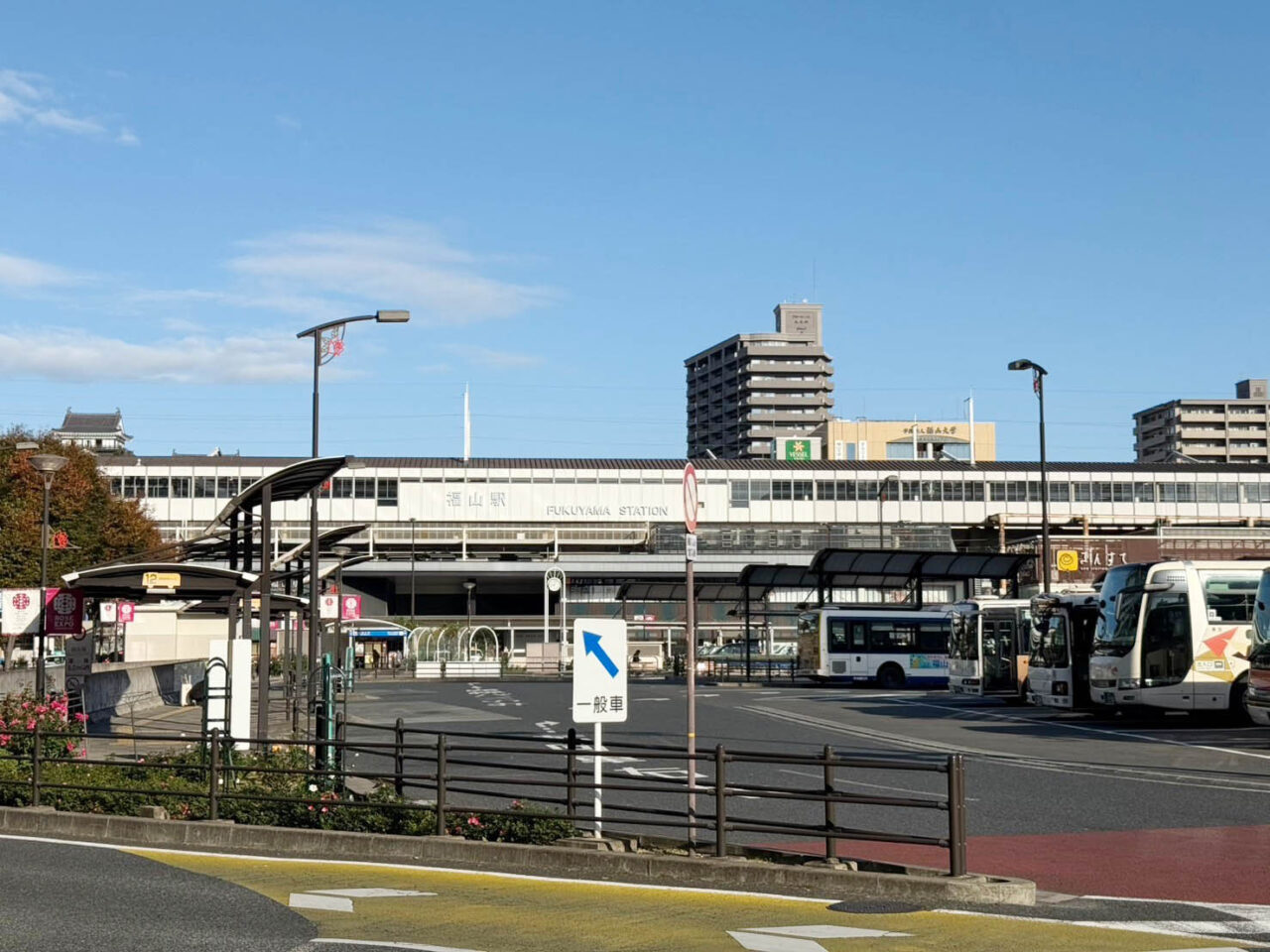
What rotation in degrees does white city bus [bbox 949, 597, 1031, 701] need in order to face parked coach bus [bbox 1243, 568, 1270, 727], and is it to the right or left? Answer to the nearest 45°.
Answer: approximately 45° to its left

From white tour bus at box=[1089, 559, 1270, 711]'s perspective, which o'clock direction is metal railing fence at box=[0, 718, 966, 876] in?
The metal railing fence is roughly at 11 o'clock from the white tour bus.

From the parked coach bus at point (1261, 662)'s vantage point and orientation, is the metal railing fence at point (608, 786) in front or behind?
in front

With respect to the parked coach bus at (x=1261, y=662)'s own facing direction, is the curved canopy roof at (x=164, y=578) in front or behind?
in front

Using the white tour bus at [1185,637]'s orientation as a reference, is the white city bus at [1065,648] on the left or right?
on its right

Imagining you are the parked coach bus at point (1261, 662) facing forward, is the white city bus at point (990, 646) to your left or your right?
on your right
